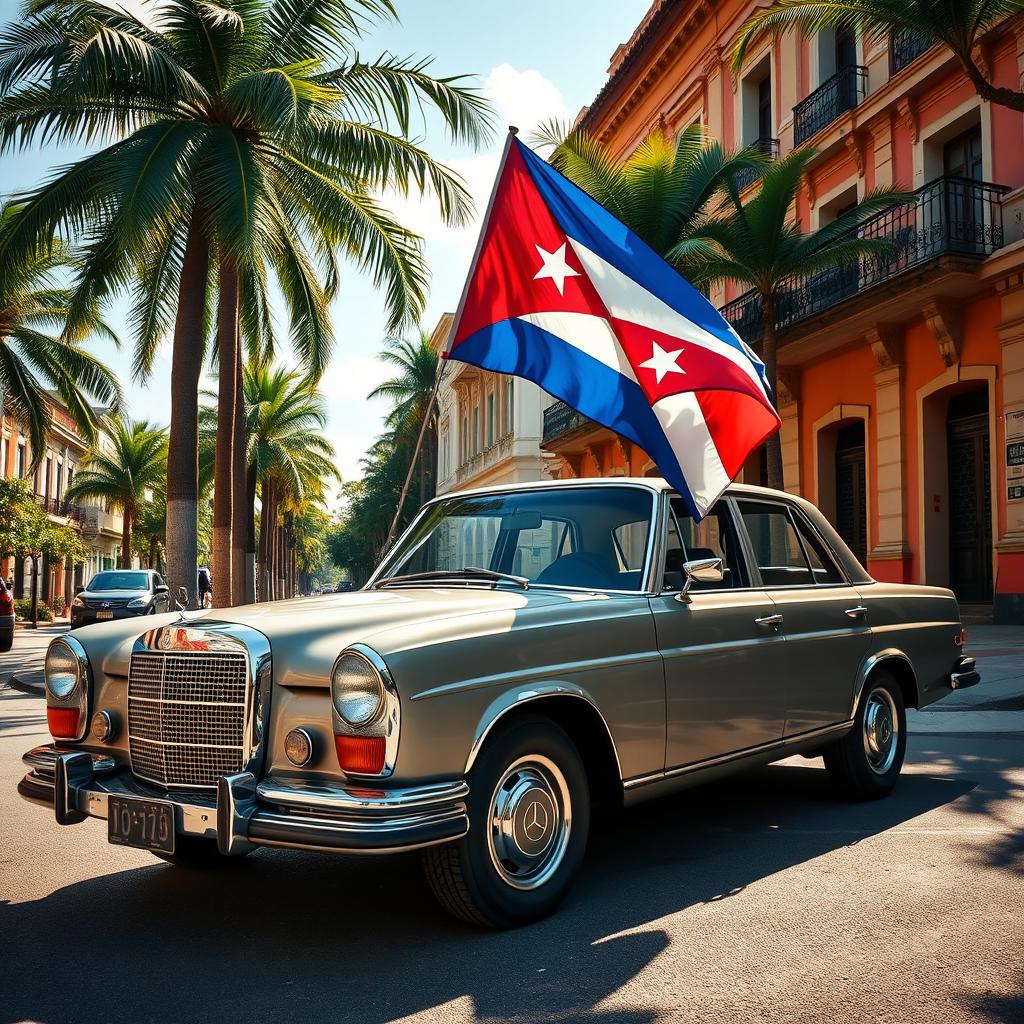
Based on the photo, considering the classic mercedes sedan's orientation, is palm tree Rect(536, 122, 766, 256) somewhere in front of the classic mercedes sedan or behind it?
behind

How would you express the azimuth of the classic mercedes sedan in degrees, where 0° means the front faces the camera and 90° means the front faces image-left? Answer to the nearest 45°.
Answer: approximately 45°

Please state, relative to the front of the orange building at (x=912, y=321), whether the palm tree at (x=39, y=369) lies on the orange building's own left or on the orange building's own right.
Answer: on the orange building's own right

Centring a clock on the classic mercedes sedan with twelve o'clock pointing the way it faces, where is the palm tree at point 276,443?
The palm tree is roughly at 4 o'clock from the classic mercedes sedan.

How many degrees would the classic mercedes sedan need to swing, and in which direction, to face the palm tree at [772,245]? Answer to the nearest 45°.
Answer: approximately 135° to its right

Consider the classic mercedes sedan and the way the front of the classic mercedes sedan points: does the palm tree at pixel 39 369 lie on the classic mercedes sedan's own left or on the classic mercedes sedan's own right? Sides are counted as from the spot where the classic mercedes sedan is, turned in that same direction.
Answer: on the classic mercedes sedan's own right

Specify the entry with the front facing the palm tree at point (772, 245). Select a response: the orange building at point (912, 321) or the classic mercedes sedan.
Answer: the orange building

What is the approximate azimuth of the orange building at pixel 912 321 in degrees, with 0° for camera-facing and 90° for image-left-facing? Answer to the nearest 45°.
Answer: approximately 45°
